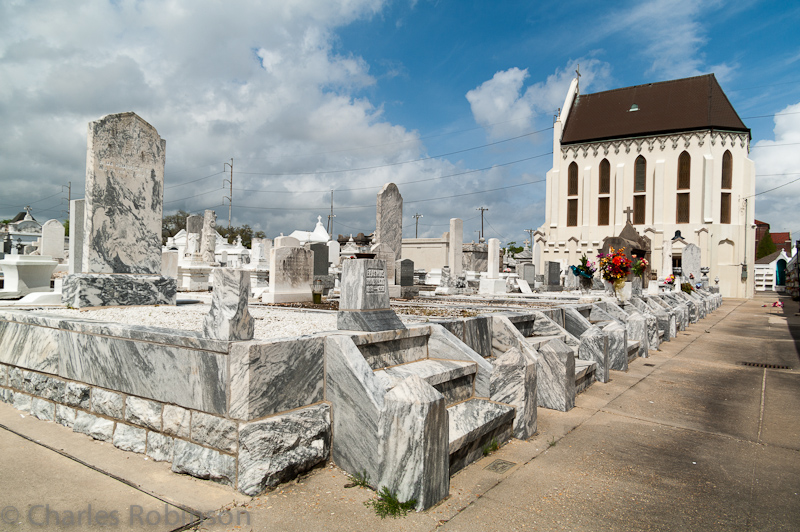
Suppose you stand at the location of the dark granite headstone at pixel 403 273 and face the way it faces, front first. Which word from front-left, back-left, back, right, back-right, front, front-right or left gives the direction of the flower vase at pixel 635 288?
front-left

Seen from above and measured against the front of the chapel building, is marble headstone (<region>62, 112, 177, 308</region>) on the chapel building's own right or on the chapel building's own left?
on the chapel building's own left

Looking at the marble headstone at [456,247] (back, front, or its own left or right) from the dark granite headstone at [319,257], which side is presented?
right

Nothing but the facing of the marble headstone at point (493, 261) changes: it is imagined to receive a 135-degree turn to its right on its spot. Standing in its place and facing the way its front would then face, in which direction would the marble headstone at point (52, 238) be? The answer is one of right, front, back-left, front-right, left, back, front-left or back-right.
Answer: front

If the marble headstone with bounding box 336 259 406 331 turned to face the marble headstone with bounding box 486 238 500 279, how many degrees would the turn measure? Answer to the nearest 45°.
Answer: approximately 135° to its left

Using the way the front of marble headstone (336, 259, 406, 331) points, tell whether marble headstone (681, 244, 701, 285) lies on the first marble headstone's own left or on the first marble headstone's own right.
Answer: on the first marble headstone's own left

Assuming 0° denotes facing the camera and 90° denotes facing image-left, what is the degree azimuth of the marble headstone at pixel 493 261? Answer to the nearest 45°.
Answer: approximately 315°

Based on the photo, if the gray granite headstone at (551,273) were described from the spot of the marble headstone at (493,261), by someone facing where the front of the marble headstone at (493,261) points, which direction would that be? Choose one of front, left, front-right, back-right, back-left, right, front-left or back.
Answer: left

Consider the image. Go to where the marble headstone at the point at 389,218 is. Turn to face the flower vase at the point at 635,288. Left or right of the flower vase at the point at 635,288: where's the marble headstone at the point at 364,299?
right

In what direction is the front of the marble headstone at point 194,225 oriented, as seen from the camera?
facing the viewer and to the right of the viewer

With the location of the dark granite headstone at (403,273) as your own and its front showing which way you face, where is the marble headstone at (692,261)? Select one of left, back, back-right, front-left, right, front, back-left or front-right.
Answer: left

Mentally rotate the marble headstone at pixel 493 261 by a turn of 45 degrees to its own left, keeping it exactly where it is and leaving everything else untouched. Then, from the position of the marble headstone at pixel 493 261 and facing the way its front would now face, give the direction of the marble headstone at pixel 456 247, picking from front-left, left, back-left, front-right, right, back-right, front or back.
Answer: back-left

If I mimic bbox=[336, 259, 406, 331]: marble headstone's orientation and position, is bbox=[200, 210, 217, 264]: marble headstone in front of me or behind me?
behind

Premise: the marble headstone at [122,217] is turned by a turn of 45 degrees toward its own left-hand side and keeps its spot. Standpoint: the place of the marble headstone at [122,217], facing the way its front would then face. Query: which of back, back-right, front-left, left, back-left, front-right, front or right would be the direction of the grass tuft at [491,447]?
front-right

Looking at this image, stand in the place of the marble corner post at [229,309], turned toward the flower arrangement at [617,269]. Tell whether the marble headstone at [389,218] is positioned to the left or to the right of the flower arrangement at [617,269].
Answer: left
